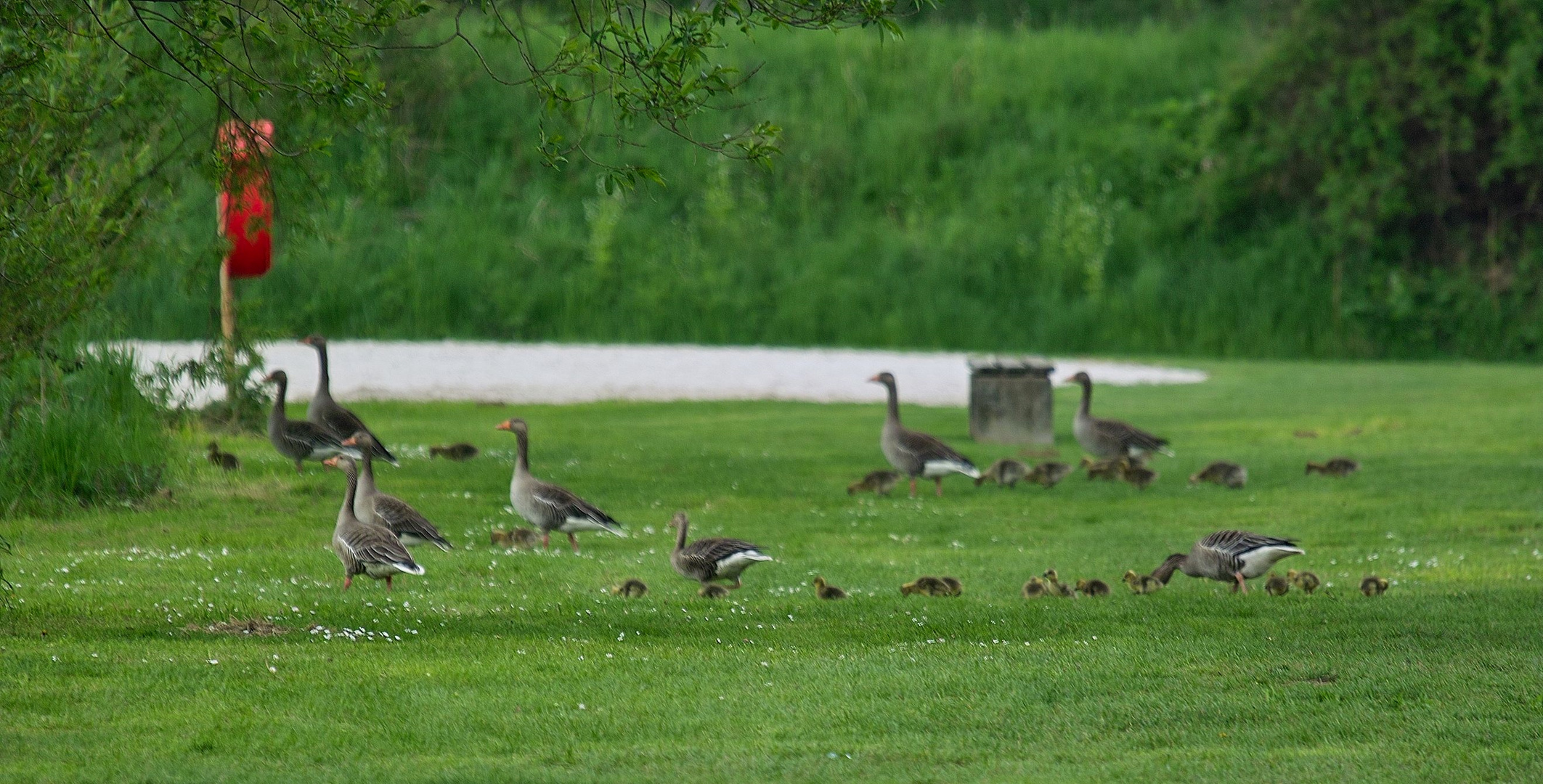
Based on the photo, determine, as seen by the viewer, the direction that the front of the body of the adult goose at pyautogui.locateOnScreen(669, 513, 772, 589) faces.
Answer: to the viewer's left

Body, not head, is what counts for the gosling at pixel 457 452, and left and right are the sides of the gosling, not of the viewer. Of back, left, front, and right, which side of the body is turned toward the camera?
left

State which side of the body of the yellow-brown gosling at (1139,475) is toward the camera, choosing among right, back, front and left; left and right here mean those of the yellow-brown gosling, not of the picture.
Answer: left

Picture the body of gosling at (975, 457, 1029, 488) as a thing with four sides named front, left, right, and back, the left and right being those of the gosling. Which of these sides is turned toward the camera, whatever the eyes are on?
left

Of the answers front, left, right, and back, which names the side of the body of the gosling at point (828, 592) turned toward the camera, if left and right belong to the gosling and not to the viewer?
left

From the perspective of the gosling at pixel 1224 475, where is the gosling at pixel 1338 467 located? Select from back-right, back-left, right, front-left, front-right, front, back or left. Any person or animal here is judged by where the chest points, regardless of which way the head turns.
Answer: back-right

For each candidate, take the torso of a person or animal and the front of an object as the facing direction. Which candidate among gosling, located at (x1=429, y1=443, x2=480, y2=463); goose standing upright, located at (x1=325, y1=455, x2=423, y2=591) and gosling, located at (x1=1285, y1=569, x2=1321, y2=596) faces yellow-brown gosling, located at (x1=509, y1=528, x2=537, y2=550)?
gosling, located at (x1=1285, y1=569, x2=1321, y2=596)

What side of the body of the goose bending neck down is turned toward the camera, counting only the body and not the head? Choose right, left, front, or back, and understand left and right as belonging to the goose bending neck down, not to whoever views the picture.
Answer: left

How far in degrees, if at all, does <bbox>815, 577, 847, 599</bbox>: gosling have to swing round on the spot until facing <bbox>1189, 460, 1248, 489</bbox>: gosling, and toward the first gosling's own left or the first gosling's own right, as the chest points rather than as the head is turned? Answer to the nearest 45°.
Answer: approximately 135° to the first gosling's own right

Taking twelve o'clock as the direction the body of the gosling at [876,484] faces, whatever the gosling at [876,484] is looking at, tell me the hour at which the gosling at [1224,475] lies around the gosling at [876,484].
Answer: the gosling at [1224,475] is roughly at 6 o'clock from the gosling at [876,484].

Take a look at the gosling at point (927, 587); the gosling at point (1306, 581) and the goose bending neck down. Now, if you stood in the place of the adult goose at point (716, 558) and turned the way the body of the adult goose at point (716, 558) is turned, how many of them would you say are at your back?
3

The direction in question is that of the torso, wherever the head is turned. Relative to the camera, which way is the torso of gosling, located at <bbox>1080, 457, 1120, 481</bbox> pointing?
to the viewer's left

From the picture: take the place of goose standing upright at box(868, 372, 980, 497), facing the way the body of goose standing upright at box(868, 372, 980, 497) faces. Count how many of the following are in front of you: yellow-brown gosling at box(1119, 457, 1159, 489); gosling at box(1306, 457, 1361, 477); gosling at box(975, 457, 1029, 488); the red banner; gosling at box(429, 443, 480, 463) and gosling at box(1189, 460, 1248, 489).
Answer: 2

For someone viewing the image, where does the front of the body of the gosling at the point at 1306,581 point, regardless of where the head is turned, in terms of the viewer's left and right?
facing to the left of the viewer

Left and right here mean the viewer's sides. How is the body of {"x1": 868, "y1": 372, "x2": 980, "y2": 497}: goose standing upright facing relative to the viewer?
facing to the left of the viewer
